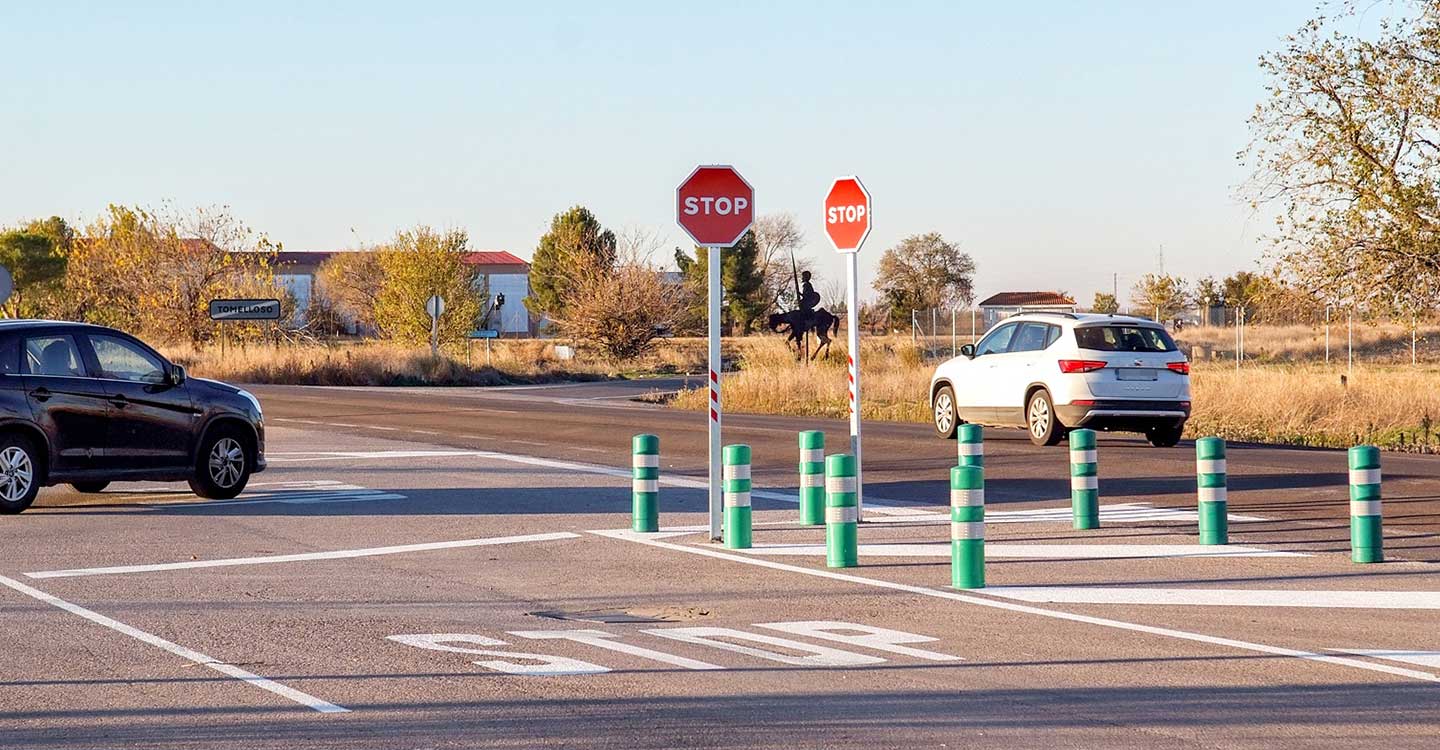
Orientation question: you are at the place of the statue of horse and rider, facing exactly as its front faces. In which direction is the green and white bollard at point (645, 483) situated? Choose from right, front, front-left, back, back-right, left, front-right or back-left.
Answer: left

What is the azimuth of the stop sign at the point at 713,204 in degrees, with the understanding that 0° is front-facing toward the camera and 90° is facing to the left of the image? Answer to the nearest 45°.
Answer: approximately 0°

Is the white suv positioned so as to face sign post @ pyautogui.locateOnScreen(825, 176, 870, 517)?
no

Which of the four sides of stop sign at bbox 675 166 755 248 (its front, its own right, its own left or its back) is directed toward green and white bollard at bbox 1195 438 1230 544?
left

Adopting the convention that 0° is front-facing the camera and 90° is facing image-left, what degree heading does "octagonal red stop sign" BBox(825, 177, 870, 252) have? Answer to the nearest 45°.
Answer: approximately 45°

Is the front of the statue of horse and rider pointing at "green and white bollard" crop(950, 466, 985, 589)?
no

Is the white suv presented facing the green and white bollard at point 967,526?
no

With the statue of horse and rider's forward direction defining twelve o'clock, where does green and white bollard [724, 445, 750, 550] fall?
The green and white bollard is roughly at 9 o'clock from the statue of horse and rider.

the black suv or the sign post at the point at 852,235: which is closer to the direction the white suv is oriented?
the black suv

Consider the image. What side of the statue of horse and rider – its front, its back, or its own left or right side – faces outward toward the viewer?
left

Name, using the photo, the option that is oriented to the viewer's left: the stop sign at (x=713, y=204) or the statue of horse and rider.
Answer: the statue of horse and rider

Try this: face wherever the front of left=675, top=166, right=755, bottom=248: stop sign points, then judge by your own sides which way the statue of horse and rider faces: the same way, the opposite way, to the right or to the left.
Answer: to the right

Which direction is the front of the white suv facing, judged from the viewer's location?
facing away from the viewer and to the left of the viewer

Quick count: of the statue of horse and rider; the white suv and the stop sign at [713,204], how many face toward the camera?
1

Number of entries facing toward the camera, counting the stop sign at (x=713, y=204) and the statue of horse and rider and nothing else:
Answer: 1
